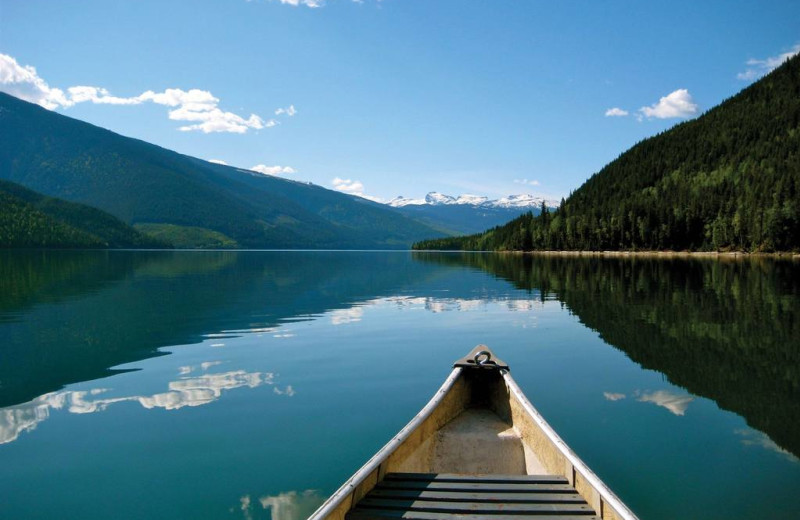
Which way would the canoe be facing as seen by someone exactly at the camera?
facing away from the viewer
